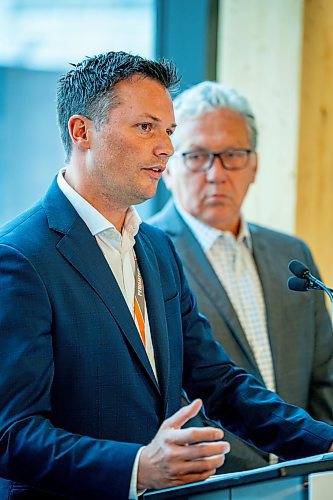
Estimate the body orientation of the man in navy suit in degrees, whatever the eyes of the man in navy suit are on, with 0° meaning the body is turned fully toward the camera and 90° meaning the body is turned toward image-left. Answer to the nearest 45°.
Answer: approximately 315°

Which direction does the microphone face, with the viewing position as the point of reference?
facing to the left of the viewer

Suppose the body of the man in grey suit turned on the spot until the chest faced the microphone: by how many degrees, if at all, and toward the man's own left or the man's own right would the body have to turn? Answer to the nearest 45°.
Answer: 0° — they already face it

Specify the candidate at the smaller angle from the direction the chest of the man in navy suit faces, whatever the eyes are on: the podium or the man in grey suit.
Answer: the podium

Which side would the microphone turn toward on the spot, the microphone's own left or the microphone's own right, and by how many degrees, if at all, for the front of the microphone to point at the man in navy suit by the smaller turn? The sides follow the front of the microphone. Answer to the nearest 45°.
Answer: approximately 45° to the microphone's own left

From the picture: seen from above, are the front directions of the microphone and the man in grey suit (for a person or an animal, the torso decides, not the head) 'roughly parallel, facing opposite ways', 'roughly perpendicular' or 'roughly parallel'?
roughly perpendicular

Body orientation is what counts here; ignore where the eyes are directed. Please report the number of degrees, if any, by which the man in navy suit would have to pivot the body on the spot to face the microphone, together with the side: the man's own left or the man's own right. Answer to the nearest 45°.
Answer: approximately 45° to the man's own left

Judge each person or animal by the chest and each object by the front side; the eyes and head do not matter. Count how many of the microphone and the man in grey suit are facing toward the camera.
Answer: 1

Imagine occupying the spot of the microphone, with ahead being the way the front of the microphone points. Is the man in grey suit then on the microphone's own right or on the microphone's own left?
on the microphone's own right
